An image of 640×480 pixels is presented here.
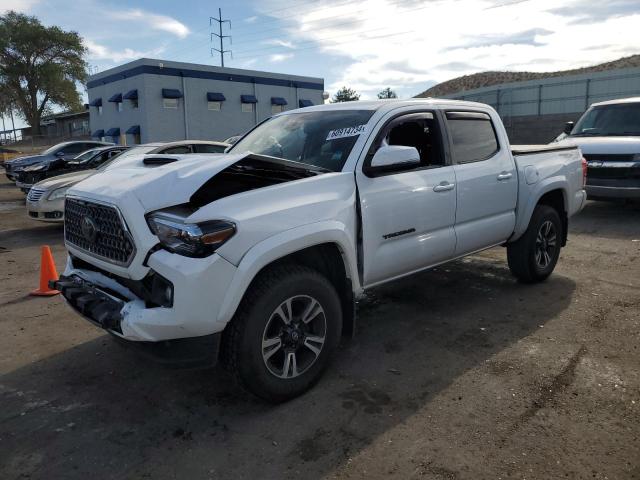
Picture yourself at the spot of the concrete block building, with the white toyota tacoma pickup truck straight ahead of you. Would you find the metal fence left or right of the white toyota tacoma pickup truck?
left

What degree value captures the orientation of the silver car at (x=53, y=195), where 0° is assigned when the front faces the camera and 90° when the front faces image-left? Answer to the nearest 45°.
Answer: approximately 45°

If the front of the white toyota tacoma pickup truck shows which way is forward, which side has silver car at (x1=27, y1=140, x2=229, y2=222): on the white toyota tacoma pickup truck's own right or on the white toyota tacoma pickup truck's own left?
on the white toyota tacoma pickup truck's own right

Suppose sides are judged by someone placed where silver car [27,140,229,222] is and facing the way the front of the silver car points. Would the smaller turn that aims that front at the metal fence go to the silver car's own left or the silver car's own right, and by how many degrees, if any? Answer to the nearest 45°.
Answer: approximately 180°

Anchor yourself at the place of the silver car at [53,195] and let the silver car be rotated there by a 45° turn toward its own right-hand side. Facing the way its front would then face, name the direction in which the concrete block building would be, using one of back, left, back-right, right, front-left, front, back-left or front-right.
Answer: right

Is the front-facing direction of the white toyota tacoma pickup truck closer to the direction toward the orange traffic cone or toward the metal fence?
the orange traffic cone

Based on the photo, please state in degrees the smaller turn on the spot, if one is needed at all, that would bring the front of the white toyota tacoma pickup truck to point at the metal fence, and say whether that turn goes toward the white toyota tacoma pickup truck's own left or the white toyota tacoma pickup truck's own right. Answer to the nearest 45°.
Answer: approximately 180°

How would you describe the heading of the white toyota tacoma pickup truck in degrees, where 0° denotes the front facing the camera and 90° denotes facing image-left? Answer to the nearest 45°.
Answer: approximately 45°
